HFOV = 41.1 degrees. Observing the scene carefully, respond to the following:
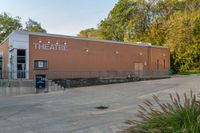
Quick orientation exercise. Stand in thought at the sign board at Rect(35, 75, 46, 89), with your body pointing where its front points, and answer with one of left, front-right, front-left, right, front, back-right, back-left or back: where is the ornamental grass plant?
front

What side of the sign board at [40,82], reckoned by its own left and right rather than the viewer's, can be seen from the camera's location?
front

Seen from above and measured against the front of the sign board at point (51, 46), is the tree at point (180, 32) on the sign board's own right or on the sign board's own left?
on the sign board's own left

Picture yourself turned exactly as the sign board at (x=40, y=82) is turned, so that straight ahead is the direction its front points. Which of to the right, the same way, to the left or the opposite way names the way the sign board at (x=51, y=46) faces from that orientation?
the same way

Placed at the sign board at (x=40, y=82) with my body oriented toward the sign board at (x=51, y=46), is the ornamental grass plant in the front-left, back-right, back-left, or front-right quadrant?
back-right

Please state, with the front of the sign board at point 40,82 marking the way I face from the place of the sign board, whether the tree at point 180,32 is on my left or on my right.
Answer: on my left

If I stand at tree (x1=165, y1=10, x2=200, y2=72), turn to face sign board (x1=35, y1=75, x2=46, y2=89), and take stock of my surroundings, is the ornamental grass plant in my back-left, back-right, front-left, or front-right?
front-left

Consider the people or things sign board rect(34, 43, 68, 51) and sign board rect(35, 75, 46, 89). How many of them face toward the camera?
2

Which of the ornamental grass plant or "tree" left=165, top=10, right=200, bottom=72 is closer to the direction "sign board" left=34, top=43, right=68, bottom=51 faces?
the ornamental grass plant

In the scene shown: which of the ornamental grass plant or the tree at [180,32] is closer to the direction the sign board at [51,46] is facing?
the ornamental grass plant

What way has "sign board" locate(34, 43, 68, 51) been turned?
toward the camera

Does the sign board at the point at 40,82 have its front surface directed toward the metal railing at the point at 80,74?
no
